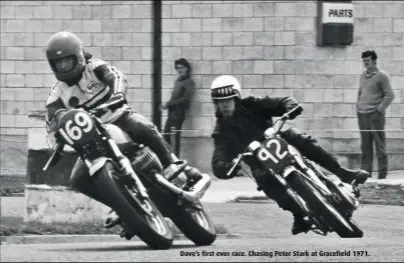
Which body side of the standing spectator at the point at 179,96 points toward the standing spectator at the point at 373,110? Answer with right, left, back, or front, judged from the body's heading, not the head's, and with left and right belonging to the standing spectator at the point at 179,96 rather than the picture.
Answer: left

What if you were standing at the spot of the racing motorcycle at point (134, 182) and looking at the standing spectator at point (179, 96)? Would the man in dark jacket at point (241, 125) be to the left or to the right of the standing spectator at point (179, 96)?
right

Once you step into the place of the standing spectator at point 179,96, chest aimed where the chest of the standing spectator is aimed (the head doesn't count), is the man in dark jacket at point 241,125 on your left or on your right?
on your left

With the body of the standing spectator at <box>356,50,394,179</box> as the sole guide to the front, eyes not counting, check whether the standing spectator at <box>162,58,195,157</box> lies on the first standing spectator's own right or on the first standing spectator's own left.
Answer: on the first standing spectator's own right

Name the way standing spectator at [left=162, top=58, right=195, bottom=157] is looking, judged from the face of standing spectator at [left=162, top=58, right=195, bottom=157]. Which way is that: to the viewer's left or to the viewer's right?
to the viewer's left

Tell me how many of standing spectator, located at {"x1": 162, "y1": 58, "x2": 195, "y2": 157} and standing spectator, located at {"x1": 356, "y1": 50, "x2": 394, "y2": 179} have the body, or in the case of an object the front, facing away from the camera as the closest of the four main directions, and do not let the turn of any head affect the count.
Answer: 0

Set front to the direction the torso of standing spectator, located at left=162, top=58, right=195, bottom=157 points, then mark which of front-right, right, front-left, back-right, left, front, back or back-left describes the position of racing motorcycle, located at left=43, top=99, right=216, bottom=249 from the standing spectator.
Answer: front-left
